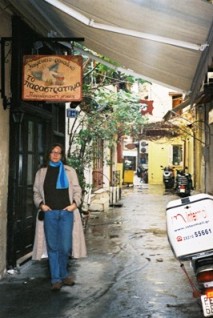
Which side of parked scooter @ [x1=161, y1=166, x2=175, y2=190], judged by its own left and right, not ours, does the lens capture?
front

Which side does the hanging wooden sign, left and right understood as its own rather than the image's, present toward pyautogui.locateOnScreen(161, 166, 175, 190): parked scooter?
back

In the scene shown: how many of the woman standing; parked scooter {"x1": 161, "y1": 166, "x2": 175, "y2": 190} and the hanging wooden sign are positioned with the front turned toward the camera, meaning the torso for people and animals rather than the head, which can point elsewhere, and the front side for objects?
3

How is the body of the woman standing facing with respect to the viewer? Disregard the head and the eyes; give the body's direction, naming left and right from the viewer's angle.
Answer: facing the viewer

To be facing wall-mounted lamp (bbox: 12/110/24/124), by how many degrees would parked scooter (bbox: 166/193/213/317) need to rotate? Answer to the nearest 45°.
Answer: approximately 45° to its left

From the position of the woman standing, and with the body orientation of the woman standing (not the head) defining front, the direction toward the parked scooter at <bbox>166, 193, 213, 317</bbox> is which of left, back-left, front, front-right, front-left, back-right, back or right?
front-left

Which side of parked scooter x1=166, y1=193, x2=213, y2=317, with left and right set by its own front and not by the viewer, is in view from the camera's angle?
back

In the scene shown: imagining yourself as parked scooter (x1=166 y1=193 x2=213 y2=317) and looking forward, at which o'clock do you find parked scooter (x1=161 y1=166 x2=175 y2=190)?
parked scooter (x1=161 y1=166 x2=175 y2=190) is roughly at 12 o'clock from parked scooter (x1=166 y1=193 x2=213 y2=317).

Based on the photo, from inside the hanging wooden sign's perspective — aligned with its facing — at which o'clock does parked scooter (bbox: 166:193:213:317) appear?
The parked scooter is roughly at 11 o'clock from the hanging wooden sign.

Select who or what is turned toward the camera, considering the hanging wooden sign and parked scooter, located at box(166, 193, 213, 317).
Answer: the hanging wooden sign

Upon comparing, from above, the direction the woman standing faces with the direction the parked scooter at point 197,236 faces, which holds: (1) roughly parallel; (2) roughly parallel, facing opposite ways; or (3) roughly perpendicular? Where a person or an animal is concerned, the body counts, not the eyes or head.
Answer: roughly parallel, facing opposite ways

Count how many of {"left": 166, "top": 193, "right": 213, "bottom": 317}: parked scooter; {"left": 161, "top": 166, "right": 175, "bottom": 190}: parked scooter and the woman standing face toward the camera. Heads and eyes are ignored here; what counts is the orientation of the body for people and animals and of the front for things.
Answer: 2

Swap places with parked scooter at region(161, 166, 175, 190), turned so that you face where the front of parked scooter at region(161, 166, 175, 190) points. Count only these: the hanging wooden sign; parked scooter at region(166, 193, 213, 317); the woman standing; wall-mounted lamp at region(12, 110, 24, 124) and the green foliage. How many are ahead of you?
5

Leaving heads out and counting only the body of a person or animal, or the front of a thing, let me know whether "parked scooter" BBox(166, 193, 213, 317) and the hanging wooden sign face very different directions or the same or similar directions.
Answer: very different directions
